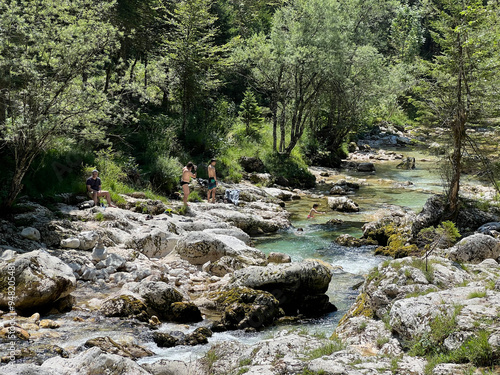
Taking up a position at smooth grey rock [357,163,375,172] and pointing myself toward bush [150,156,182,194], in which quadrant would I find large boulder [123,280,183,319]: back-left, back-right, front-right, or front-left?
front-left

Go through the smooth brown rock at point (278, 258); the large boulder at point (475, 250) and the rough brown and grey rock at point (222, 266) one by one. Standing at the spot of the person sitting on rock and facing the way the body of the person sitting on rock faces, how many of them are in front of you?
3

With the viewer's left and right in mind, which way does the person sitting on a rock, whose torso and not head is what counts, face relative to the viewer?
facing the viewer and to the right of the viewer

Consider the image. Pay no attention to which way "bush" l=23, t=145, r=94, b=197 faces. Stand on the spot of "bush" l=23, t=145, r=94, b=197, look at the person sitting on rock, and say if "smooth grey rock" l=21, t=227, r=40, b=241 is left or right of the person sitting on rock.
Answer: right

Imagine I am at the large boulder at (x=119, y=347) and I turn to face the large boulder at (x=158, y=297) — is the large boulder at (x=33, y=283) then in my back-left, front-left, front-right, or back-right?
front-left

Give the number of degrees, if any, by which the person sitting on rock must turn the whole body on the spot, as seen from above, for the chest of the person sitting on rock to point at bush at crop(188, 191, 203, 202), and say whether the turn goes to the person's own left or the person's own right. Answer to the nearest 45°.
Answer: approximately 90° to the person's own left

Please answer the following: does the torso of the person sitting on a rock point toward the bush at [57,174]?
no

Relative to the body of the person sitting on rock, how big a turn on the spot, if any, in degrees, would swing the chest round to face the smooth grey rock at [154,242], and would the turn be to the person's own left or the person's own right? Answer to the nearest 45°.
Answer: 0° — they already face it

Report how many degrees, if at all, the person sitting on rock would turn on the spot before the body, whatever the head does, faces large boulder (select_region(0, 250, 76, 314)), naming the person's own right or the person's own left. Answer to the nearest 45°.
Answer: approximately 45° to the person's own right

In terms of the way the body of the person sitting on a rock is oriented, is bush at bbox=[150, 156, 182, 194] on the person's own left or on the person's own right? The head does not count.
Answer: on the person's own left

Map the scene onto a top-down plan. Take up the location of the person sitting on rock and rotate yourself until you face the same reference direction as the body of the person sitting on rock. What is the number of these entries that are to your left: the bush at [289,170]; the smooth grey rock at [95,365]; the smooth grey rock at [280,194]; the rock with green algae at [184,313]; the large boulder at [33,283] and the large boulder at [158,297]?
2

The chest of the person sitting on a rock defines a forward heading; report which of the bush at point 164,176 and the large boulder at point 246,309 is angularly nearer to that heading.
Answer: the large boulder

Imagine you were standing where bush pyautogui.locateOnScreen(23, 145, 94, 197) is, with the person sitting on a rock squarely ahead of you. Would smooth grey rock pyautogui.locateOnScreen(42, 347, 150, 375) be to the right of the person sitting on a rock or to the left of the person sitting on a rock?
right

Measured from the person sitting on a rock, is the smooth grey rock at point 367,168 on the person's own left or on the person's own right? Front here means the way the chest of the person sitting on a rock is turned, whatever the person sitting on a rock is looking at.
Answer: on the person's own left

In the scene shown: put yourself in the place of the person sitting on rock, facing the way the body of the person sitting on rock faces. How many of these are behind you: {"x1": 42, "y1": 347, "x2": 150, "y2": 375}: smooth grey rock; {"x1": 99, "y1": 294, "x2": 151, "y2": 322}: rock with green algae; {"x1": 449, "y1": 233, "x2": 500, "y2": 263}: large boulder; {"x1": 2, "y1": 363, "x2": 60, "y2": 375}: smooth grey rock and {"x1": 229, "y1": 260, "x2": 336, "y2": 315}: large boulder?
0

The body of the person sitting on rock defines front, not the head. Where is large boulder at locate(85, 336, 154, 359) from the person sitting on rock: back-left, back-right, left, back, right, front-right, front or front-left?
front-right
